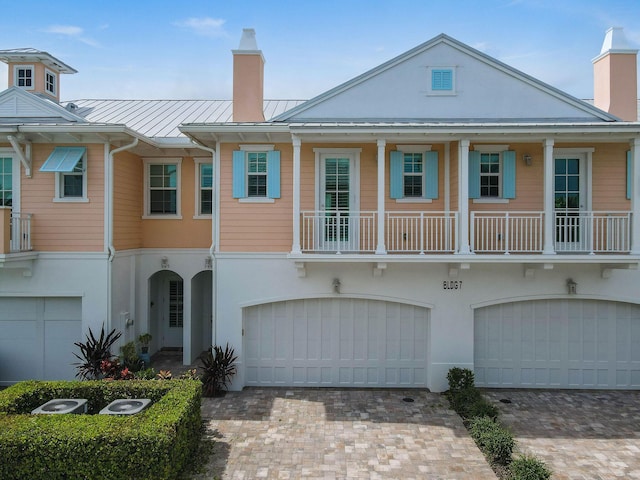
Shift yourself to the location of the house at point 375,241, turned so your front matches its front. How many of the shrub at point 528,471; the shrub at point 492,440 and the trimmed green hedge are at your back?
0

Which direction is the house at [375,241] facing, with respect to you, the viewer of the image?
facing the viewer

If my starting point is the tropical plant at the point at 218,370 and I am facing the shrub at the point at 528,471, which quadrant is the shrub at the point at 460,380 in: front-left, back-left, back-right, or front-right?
front-left

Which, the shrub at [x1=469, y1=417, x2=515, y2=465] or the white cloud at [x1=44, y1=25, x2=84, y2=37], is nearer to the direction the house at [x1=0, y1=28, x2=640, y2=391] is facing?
the shrub

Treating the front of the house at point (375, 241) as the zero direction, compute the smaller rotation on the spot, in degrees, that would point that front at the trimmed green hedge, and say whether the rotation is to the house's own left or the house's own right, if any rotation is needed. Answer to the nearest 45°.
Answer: approximately 45° to the house's own right

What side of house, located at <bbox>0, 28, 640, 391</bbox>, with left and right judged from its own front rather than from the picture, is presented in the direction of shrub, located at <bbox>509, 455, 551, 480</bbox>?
front

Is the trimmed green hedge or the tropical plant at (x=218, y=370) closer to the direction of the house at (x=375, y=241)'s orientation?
the trimmed green hedge
